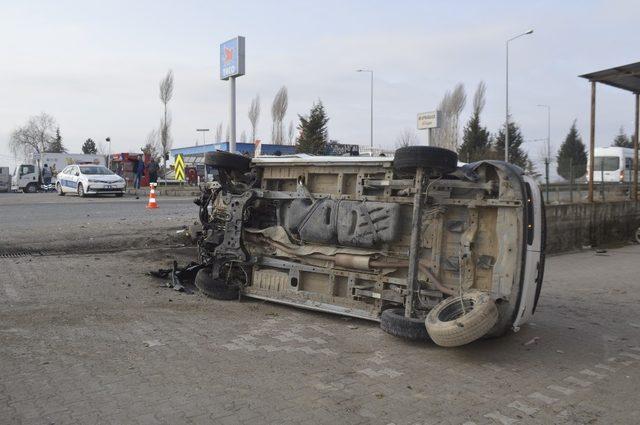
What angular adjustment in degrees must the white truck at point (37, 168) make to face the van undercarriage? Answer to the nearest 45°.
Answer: approximately 90° to its left

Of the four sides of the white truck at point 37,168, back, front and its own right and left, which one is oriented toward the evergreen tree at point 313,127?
back

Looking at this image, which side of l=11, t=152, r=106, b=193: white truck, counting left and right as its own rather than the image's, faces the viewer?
left

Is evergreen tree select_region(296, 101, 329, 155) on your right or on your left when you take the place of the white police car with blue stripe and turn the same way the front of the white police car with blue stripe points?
on your left
